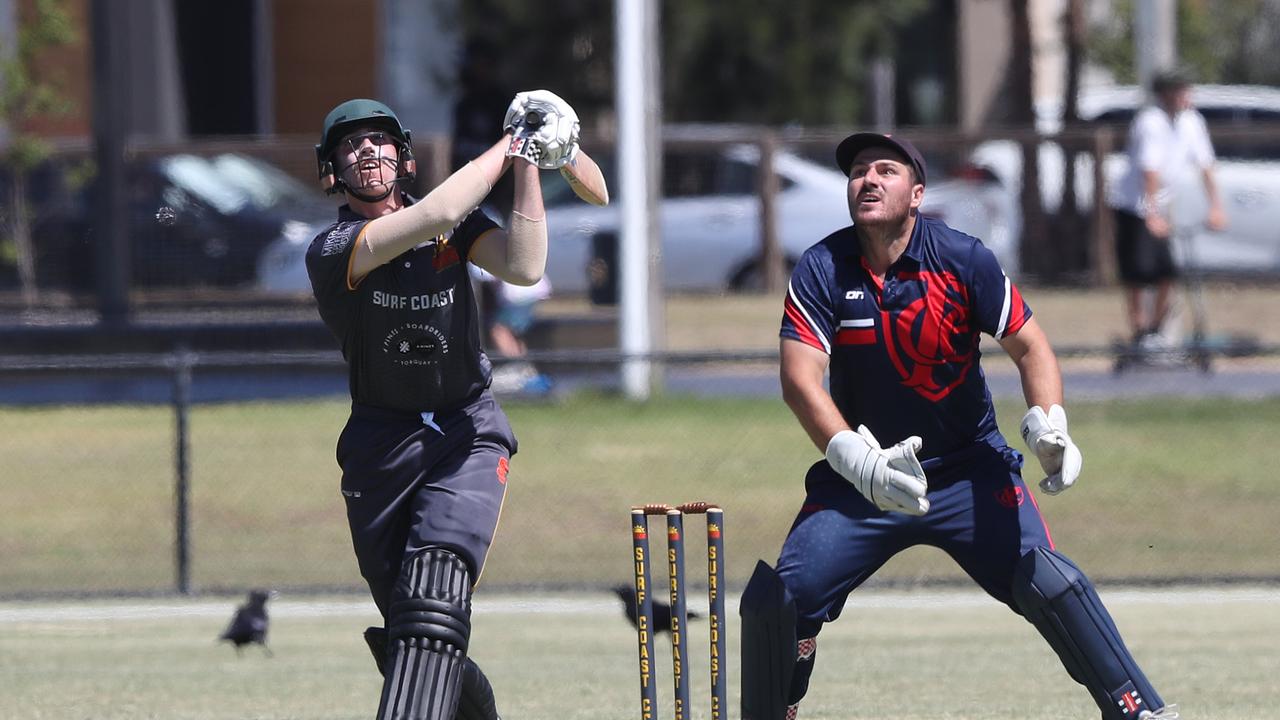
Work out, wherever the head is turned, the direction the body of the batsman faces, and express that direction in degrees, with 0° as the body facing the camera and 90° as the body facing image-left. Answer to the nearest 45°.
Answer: approximately 0°

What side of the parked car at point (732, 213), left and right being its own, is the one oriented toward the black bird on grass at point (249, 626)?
left

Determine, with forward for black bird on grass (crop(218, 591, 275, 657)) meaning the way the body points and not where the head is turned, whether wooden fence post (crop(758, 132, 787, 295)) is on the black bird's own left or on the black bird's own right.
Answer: on the black bird's own left

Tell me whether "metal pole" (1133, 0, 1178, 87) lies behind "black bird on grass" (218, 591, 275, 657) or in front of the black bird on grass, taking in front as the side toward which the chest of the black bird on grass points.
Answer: in front

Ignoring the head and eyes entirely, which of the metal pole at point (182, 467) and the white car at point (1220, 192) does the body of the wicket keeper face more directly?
the metal pole

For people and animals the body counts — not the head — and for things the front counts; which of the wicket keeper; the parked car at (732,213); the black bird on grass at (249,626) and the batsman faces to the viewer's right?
the black bird on grass

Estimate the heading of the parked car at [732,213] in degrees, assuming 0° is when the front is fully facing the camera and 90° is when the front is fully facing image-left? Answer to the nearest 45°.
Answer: approximately 90°

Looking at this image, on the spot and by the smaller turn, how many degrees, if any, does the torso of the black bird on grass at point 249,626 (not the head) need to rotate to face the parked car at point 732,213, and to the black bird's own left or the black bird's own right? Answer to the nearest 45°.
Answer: approximately 45° to the black bird's own left

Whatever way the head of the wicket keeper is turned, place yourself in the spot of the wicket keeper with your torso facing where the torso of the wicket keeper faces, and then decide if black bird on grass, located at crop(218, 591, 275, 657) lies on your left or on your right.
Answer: on your right

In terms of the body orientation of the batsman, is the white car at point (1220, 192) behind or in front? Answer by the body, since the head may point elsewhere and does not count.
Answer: behind

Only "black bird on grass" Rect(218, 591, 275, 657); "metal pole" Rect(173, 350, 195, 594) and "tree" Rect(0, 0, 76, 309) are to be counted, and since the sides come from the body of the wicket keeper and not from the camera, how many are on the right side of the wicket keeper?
3

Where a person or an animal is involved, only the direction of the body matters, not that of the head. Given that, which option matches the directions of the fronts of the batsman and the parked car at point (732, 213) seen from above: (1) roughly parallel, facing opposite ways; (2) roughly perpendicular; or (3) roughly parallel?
roughly perpendicular

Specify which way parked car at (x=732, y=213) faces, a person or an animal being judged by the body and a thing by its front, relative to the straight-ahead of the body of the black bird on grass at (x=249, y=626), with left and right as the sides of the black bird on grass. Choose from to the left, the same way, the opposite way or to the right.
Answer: the opposite way

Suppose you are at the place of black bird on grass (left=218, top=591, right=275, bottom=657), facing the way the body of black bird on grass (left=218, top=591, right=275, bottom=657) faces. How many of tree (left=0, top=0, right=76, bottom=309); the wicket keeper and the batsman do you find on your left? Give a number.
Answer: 1
